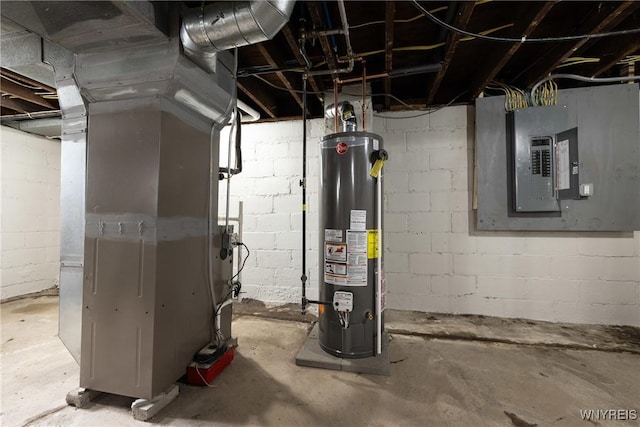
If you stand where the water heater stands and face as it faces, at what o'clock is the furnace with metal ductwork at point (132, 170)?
The furnace with metal ductwork is roughly at 2 o'clock from the water heater.

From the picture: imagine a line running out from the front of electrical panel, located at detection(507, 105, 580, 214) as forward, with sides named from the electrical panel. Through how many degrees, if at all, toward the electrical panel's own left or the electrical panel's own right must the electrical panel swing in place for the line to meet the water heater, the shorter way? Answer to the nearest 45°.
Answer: approximately 45° to the electrical panel's own right

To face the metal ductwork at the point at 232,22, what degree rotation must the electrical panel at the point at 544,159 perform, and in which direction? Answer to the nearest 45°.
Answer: approximately 45° to its right

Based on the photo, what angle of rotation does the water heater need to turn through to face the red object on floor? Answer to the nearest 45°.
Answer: approximately 90° to its right

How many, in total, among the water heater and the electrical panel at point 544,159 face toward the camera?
2

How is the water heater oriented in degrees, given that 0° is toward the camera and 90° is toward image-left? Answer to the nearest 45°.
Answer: approximately 0°

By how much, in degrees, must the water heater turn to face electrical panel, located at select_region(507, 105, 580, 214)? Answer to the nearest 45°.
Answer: approximately 135° to its left

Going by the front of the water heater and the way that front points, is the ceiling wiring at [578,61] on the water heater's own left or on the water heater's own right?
on the water heater's own left
